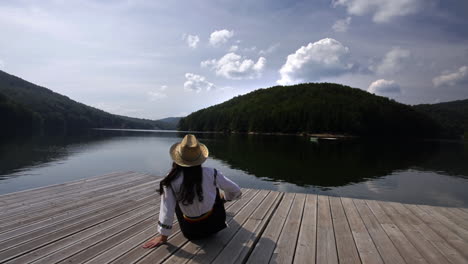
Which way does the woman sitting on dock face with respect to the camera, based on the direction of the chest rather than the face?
away from the camera

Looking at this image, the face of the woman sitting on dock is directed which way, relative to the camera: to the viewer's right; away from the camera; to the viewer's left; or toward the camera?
away from the camera
